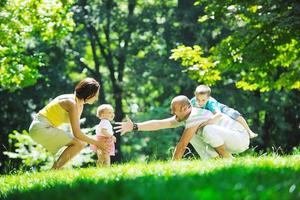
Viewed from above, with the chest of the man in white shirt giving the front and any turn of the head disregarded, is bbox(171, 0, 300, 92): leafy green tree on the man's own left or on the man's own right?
on the man's own right

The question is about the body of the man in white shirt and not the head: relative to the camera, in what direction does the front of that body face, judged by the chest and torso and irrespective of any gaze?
to the viewer's left

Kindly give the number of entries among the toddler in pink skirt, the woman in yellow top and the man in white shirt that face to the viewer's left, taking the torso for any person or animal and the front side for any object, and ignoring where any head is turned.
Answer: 1

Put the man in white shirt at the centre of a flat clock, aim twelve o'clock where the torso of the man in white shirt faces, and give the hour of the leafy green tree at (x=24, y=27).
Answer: The leafy green tree is roughly at 2 o'clock from the man in white shirt.

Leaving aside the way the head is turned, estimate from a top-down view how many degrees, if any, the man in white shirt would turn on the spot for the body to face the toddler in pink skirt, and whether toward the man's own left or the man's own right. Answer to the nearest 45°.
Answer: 0° — they already face them

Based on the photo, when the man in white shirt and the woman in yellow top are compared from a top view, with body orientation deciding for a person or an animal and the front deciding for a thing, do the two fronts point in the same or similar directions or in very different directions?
very different directions

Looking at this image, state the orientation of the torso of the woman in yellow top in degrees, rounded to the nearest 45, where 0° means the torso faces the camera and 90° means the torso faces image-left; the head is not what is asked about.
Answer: approximately 270°

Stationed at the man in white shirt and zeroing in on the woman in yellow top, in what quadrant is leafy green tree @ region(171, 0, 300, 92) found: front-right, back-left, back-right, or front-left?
back-right

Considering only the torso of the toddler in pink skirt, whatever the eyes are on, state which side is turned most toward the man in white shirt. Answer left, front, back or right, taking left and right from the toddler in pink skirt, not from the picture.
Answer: front

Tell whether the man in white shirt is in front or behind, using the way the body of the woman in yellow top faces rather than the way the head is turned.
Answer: in front

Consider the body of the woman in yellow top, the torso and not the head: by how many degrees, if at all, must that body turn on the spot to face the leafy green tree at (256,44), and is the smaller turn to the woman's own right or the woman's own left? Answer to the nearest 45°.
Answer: approximately 45° to the woman's own left

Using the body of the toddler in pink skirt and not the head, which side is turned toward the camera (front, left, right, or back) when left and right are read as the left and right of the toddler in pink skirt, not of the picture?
right

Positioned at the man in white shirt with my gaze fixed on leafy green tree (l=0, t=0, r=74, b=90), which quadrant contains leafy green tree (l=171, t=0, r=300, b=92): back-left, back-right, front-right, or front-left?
front-right

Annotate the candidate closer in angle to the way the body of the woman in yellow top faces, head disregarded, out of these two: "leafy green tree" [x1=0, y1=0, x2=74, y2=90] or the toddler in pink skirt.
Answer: the toddler in pink skirt

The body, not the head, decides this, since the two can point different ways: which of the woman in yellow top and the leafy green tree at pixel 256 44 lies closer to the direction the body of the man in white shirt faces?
the woman in yellow top
